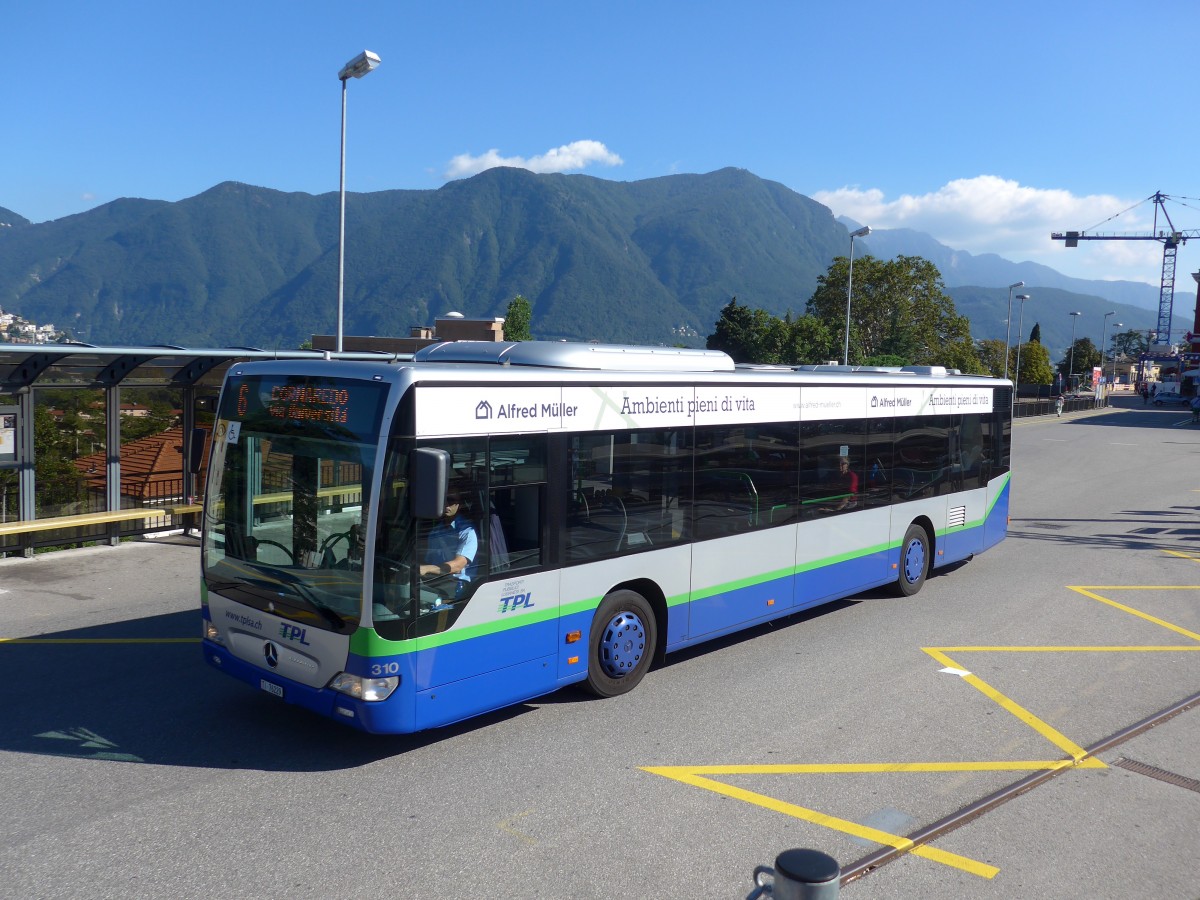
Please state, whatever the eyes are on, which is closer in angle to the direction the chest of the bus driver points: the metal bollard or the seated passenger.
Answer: the metal bollard

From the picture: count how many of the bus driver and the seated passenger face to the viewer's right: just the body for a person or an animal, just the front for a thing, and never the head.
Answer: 0

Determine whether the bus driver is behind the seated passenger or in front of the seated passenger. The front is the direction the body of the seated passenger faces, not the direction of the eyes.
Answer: in front

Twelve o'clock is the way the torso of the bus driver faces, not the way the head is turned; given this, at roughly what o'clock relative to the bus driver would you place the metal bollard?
The metal bollard is roughly at 10 o'clock from the bus driver.

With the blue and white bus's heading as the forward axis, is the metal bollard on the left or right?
on its left

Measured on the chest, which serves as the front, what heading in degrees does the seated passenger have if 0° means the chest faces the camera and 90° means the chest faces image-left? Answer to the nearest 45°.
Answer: approximately 45°

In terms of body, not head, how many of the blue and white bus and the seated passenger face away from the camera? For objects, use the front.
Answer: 0

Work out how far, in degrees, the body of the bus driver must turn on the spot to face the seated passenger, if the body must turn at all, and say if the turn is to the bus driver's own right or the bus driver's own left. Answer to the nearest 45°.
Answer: approximately 180°

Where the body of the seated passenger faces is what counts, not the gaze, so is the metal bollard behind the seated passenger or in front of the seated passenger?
in front

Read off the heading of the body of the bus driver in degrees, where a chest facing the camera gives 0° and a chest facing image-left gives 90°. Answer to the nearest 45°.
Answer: approximately 45°
